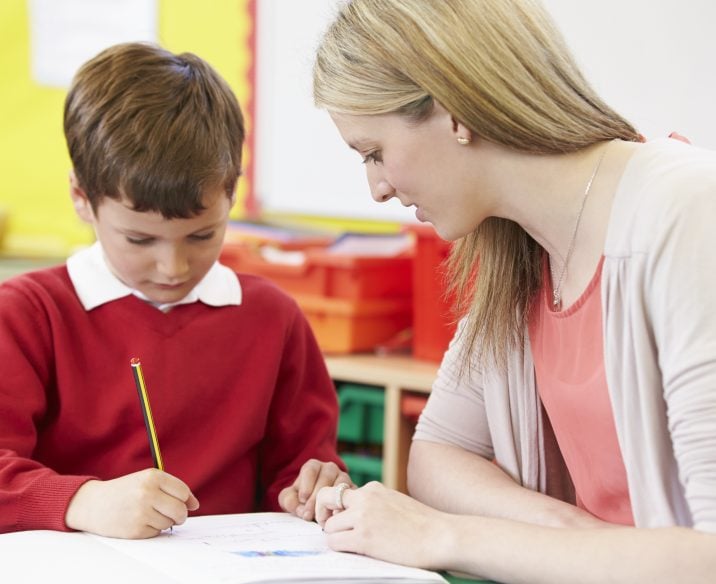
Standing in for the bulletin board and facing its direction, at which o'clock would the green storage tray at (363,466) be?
The green storage tray is roughly at 11 o'clock from the bulletin board.

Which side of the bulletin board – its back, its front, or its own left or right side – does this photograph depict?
front

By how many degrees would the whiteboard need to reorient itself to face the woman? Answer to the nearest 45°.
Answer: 0° — it already faces them

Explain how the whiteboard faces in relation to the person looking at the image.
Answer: facing the viewer

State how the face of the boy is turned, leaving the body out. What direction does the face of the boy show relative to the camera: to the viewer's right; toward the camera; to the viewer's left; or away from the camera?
toward the camera

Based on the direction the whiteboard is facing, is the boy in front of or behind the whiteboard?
in front

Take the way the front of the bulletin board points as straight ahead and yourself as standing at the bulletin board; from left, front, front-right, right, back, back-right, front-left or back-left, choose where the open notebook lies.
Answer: front

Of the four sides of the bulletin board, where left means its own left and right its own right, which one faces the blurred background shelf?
front

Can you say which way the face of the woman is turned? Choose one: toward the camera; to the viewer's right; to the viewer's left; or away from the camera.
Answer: to the viewer's left

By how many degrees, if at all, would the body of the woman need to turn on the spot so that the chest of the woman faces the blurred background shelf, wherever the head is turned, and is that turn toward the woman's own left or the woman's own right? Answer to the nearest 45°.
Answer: approximately 90° to the woman's own right

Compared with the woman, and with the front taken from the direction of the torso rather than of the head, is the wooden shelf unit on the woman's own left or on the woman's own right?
on the woman's own right

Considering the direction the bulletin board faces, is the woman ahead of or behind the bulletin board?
ahead

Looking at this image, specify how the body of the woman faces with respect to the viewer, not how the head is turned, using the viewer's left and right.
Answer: facing the viewer and to the left of the viewer

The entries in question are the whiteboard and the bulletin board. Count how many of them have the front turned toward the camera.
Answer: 2
